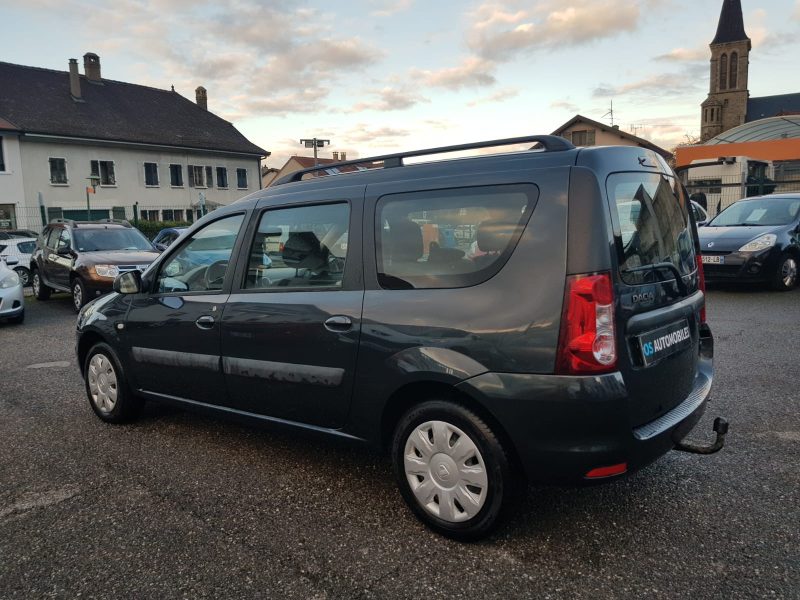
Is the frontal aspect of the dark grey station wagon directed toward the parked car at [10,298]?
yes

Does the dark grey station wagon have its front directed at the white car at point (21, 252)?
yes

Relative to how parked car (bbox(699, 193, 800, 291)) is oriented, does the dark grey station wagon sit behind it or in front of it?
in front

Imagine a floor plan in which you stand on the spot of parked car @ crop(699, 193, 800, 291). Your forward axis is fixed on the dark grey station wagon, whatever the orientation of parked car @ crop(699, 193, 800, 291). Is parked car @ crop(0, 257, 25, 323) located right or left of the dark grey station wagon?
right

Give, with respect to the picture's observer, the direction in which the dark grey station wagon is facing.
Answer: facing away from the viewer and to the left of the viewer

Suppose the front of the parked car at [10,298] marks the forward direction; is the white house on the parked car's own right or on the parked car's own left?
on the parked car's own left

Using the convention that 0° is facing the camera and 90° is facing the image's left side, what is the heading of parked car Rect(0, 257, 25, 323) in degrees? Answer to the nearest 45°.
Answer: approximately 315°

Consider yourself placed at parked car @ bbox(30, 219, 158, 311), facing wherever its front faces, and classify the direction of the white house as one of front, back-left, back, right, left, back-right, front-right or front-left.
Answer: back-left

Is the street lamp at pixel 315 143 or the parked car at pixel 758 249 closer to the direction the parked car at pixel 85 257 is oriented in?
the parked car

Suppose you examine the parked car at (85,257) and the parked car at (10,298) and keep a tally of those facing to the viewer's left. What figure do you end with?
0

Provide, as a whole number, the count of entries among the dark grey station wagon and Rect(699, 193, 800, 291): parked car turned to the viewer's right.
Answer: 0

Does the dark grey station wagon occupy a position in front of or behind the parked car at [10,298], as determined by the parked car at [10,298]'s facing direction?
in front
